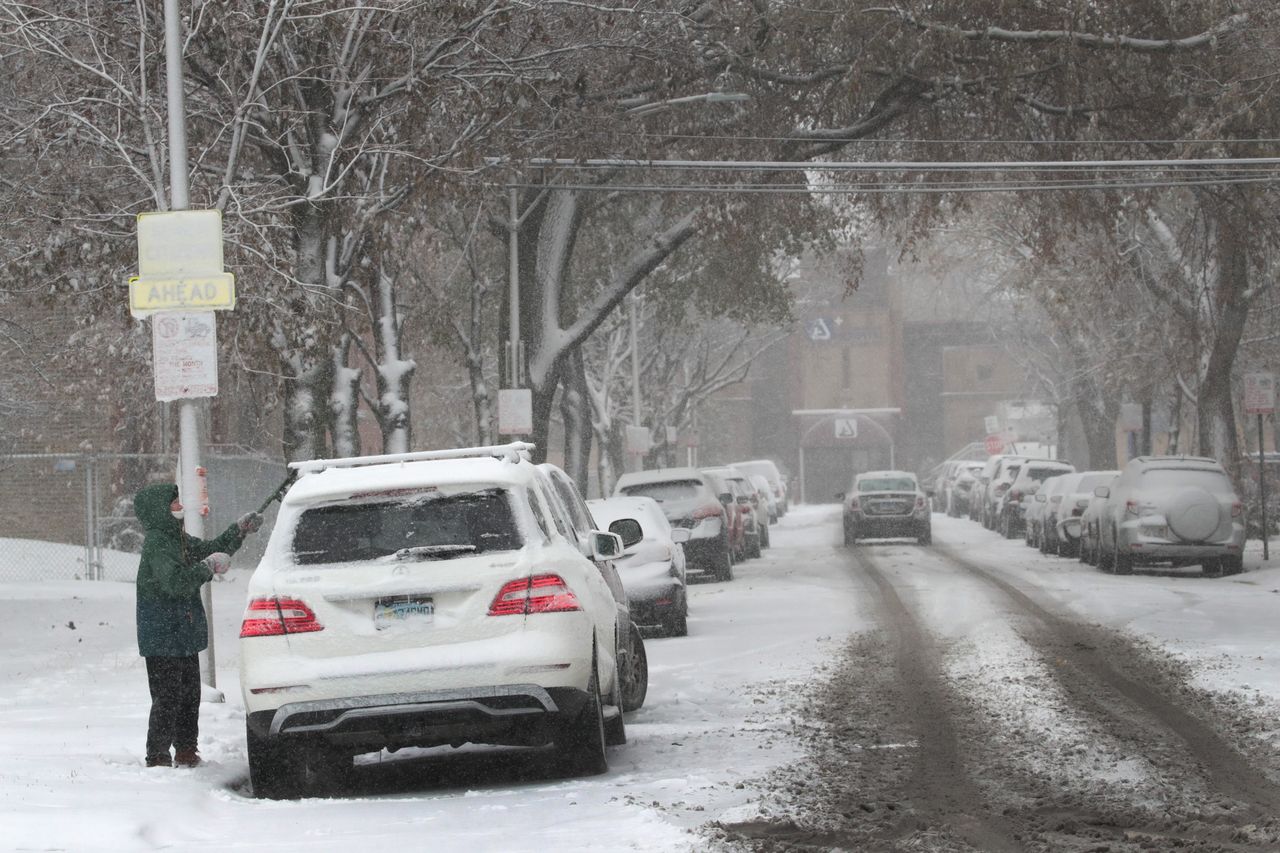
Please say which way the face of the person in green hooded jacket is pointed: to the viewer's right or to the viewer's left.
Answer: to the viewer's right

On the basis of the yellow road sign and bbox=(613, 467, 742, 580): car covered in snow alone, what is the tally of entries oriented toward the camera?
1

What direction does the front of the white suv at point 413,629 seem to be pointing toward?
away from the camera

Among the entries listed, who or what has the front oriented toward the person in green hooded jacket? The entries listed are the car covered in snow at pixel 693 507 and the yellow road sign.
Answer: the yellow road sign

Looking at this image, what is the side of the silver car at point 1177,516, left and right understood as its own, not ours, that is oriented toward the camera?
back

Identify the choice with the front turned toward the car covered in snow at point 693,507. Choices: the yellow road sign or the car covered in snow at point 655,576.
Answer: the car covered in snow at point 655,576

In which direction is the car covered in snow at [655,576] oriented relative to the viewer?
away from the camera

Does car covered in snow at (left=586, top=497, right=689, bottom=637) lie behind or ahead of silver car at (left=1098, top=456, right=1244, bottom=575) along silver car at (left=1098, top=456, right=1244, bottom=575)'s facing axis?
behind

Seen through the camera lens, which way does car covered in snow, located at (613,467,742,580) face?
facing away from the viewer

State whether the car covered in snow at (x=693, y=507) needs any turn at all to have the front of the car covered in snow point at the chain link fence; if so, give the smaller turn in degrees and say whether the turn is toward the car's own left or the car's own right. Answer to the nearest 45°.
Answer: approximately 45° to the car's own left
